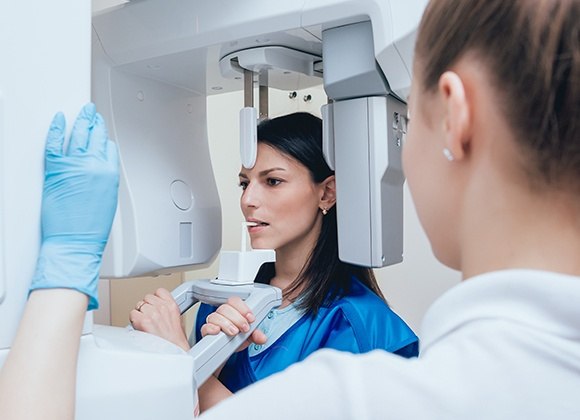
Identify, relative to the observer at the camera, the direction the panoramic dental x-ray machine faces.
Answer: facing away from the viewer and to the right of the viewer

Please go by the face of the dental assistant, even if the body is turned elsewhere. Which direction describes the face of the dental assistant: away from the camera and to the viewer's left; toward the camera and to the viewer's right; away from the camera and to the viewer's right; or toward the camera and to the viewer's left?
away from the camera and to the viewer's left

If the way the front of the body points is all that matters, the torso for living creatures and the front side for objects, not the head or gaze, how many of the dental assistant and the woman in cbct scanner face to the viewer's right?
0

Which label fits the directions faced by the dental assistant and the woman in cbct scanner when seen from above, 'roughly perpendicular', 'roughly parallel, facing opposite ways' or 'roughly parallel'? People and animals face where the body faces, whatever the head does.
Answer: roughly perpendicular

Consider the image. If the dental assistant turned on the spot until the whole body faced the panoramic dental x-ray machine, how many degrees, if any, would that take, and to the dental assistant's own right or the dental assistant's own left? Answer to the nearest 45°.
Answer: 0° — they already face it

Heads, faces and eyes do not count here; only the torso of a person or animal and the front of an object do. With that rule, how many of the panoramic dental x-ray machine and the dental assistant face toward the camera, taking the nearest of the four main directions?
0

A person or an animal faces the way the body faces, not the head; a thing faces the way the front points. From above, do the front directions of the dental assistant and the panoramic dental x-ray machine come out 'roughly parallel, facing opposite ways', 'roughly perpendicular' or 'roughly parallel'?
roughly perpendicular
